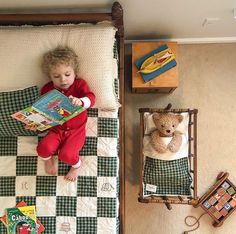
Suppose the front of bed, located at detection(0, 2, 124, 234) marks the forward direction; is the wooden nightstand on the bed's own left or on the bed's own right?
on the bed's own left

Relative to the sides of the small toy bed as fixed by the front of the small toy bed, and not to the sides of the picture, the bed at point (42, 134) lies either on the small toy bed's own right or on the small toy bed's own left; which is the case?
on the small toy bed's own right

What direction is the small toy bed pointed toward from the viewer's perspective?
toward the camera

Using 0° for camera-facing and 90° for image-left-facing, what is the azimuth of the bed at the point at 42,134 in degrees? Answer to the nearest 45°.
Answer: approximately 0°

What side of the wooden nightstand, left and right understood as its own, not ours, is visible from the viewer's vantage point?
front

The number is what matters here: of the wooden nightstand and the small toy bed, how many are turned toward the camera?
2

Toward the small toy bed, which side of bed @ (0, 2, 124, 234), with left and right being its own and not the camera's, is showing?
left
